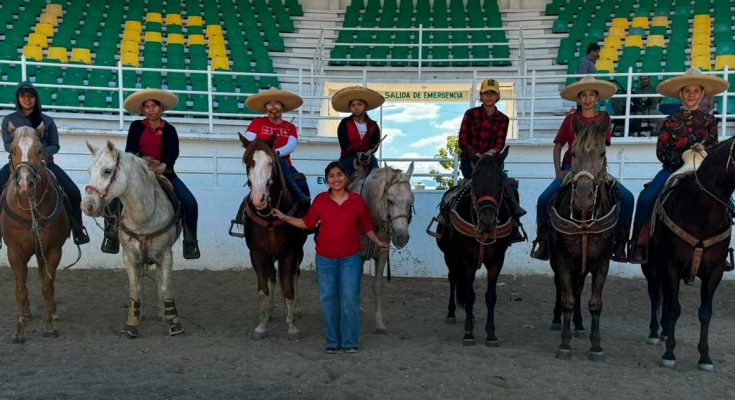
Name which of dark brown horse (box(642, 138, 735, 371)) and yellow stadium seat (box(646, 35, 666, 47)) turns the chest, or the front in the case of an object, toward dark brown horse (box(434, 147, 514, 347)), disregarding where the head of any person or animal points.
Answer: the yellow stadium seat

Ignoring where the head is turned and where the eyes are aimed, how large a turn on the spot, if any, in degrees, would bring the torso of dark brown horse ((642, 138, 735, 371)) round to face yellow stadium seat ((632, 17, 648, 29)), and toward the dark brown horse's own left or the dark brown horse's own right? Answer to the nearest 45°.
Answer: approximately 135° to the dark brown horse's own left

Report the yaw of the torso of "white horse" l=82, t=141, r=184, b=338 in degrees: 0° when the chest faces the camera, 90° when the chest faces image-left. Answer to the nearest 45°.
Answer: approximately 0°

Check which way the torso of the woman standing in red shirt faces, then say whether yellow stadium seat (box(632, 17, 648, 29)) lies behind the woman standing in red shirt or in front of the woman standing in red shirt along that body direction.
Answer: behind

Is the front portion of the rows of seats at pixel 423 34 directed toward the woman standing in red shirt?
yes

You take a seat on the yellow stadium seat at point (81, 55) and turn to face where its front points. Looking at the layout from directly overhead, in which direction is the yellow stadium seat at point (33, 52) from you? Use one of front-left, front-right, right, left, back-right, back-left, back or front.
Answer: back-right

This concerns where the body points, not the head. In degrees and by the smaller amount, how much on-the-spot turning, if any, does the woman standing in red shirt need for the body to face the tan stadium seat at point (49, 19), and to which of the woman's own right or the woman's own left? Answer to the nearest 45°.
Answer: approximately 135° to the woman's own right
